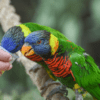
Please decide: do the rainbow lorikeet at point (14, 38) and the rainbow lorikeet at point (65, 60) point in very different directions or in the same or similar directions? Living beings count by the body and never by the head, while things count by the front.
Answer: same or similar directions

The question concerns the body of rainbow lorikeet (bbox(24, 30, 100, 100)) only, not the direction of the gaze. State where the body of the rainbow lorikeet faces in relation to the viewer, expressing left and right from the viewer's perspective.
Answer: facing to the left of the viewer

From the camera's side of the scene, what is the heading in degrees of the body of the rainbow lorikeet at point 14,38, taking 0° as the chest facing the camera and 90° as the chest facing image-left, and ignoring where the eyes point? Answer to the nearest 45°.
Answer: approximately 90°
